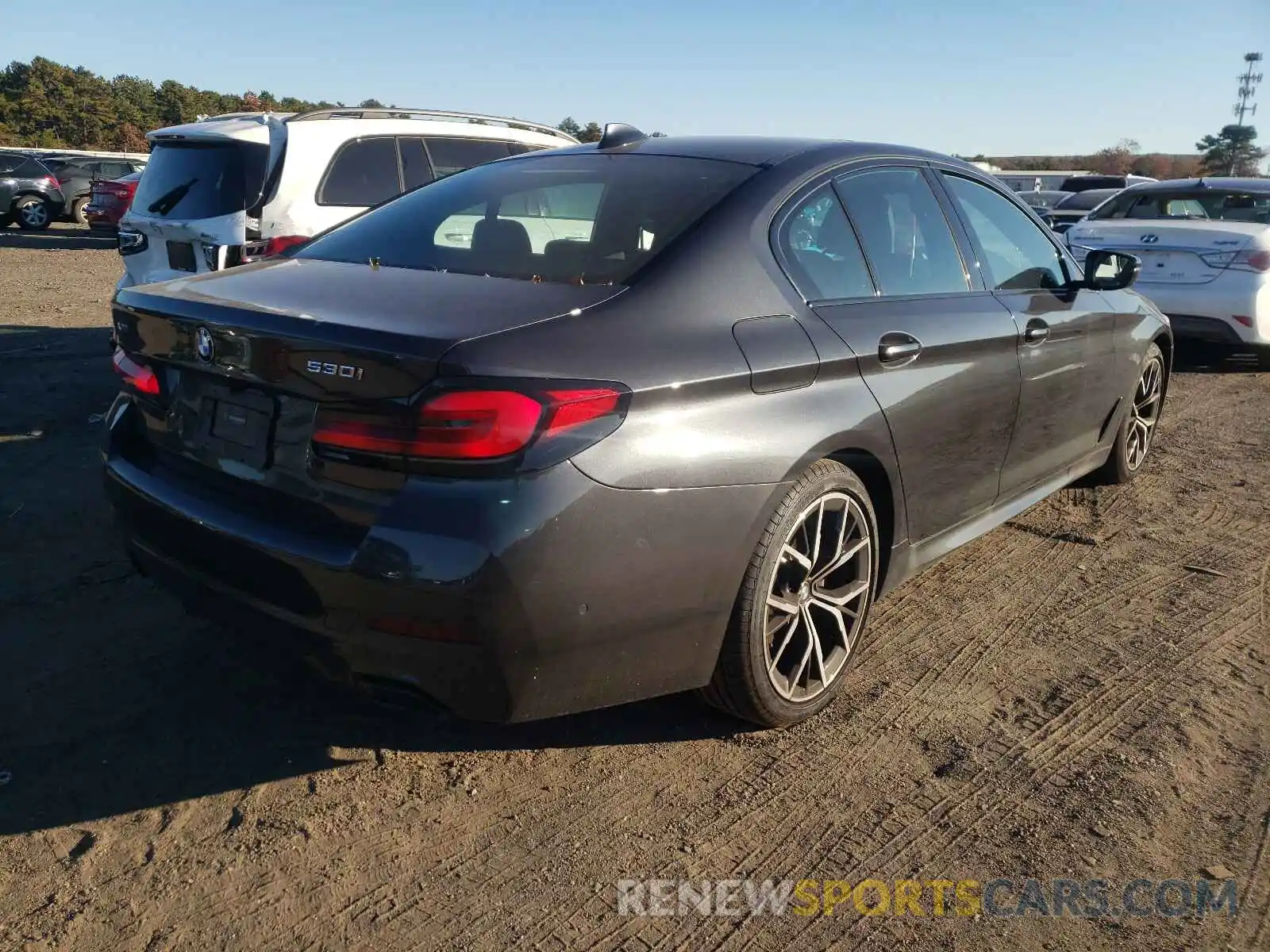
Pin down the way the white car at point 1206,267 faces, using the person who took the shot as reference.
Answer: facing away from the viewer and to the right of the viewer

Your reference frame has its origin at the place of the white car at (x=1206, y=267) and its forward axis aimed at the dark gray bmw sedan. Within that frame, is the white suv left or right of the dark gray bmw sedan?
right

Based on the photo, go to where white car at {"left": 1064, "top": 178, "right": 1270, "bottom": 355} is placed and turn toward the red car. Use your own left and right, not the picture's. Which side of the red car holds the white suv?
left

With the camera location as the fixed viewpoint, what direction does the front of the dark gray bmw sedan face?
facing away from the viewer and to the right of the viewer

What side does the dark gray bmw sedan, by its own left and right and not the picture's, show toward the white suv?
left

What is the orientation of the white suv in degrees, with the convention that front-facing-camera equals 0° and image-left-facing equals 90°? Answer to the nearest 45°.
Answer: approximately 225°

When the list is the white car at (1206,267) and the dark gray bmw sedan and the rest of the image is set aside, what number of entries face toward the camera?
0

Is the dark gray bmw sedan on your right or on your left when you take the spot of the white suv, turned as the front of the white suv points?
on your right

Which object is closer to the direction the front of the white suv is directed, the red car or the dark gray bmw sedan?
the red car

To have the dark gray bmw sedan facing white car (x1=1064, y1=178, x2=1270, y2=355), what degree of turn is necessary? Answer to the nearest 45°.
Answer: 0° — it already faces it

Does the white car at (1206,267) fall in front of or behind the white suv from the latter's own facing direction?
in front

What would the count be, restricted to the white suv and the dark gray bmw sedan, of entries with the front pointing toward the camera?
0
